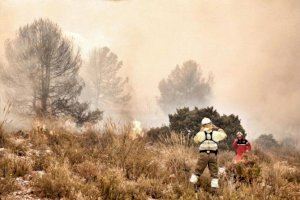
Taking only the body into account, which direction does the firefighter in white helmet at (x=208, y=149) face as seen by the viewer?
away from the camera
